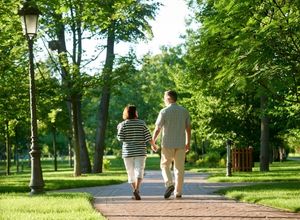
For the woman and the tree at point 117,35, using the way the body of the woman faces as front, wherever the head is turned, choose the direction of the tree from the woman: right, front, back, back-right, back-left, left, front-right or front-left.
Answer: front

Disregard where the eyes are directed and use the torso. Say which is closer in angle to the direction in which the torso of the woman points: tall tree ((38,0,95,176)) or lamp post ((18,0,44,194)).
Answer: the tall tree

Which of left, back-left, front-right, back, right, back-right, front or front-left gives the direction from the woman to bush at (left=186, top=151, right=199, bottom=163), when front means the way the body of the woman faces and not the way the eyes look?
front

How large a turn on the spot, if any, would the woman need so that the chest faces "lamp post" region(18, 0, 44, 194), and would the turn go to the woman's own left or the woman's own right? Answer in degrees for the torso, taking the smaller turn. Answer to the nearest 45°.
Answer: approximately 45° to the woman's own left

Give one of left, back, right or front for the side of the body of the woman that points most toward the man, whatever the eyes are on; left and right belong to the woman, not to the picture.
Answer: right

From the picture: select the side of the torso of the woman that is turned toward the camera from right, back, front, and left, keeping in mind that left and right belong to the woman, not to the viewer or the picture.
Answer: back

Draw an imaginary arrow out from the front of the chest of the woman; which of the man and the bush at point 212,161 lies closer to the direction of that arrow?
the bush

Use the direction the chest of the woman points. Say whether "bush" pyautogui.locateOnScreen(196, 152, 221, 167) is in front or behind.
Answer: in front

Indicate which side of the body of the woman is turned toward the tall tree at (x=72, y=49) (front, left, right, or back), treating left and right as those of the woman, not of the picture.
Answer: front

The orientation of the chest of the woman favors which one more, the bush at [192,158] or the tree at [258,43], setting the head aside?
the bush

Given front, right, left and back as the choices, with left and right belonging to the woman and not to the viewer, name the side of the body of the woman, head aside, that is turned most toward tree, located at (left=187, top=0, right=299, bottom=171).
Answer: front
